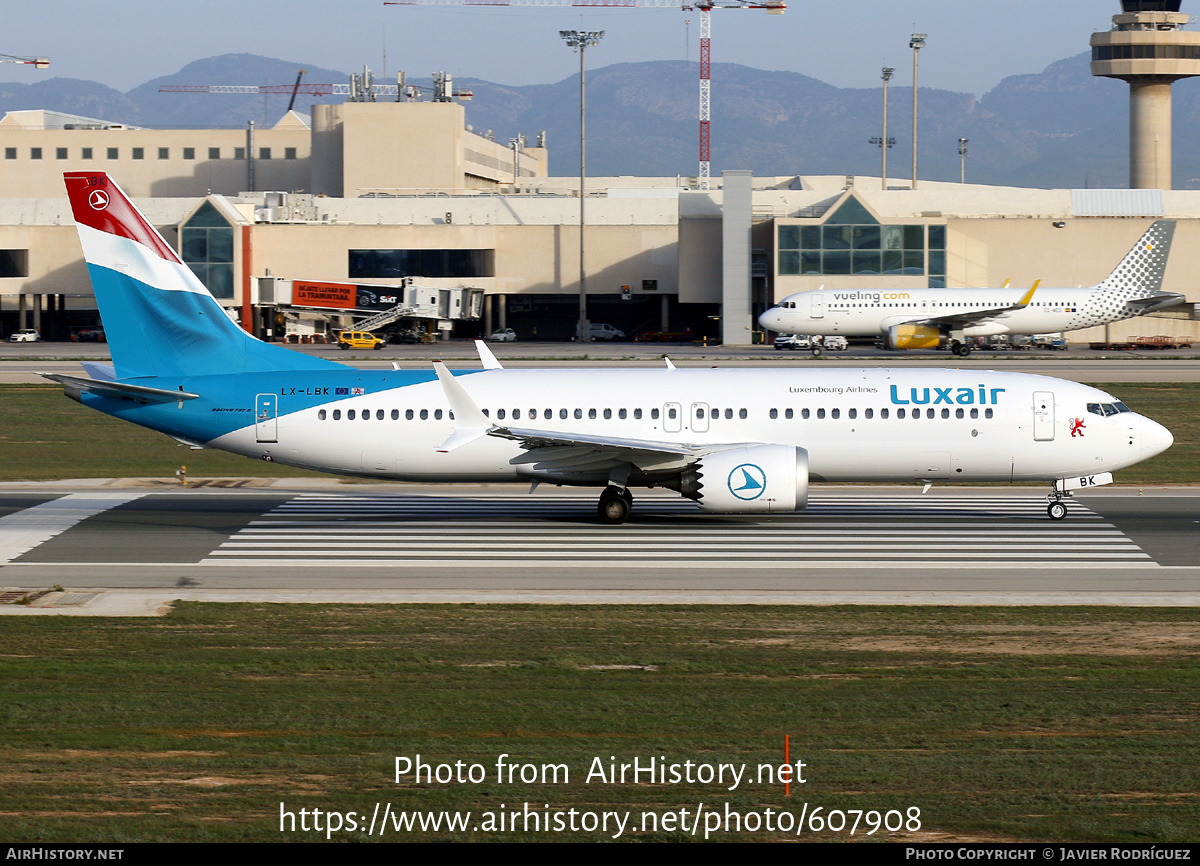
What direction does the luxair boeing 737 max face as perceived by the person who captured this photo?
facing to the right of the viewer
